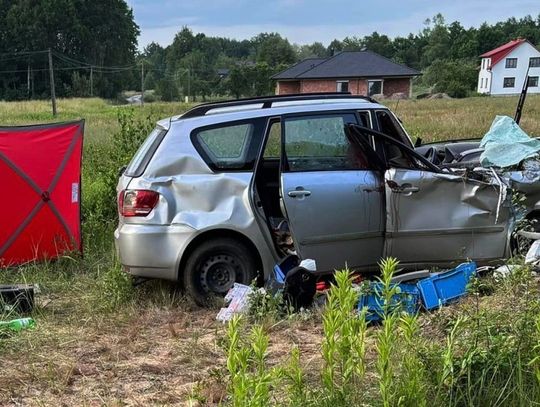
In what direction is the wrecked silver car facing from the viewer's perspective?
to the viewer's right

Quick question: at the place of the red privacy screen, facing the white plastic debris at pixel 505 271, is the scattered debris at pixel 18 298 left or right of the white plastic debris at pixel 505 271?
right

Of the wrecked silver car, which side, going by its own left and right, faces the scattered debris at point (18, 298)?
back

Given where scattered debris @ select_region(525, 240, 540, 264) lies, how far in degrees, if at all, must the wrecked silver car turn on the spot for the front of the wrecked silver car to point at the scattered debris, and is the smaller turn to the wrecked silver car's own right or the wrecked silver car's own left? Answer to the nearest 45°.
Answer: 0° — it already faces it

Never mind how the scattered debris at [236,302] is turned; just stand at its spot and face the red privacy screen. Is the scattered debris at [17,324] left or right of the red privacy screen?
left

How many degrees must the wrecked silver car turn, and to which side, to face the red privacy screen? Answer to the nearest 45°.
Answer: approximately 135° to its left

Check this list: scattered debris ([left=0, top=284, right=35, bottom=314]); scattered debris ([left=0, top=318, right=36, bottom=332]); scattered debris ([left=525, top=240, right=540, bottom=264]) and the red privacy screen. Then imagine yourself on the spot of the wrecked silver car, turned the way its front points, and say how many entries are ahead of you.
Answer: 1

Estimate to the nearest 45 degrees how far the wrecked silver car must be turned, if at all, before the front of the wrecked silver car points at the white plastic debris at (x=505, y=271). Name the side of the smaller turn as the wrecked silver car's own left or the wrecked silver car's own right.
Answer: approximately 45° to the wrecked silver car's own right

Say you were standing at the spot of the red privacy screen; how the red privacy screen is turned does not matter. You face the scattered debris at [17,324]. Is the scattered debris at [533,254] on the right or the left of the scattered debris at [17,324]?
left

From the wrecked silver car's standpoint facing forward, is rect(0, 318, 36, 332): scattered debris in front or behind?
behind

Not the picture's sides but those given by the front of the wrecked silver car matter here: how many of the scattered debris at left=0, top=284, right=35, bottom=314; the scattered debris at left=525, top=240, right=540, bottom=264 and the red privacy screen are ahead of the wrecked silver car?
1

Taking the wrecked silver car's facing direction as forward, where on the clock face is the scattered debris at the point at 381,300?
The scattered debris is roughly at 2 o'clock from the wrecked silver car.

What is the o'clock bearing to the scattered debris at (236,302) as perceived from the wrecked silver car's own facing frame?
The scattered debris is roughly at 4 o'clock from the wrecked silver car.
